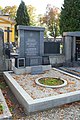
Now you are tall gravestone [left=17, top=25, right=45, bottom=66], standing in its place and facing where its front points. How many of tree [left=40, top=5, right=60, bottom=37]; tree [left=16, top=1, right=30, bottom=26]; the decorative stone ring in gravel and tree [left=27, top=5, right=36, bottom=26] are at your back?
3

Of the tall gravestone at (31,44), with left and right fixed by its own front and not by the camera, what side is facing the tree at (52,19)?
back

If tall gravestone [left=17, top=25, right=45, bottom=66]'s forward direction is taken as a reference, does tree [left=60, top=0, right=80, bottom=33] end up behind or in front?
behind

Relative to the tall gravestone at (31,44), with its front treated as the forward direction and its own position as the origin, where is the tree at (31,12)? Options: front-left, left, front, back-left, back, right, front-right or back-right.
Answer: back

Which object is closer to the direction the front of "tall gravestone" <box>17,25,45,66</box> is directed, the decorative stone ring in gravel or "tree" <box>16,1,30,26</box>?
the decorative stone ring in gravel

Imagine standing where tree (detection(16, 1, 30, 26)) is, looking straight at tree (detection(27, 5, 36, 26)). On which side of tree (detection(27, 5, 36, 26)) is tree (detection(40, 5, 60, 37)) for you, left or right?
right

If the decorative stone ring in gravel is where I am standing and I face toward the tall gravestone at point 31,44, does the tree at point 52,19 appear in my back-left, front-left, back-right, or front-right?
front-right

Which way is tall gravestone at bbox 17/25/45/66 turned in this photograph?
toward the camera

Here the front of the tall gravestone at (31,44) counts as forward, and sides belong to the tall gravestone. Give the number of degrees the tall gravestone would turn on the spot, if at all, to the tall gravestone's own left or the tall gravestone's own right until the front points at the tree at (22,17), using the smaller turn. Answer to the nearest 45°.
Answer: approximately 180°

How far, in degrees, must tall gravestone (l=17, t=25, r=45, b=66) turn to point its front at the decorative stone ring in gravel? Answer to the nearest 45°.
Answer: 0° — it already faces it

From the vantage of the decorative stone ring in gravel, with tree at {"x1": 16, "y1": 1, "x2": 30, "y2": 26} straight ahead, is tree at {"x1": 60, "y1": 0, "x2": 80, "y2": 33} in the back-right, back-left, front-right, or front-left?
front-right
